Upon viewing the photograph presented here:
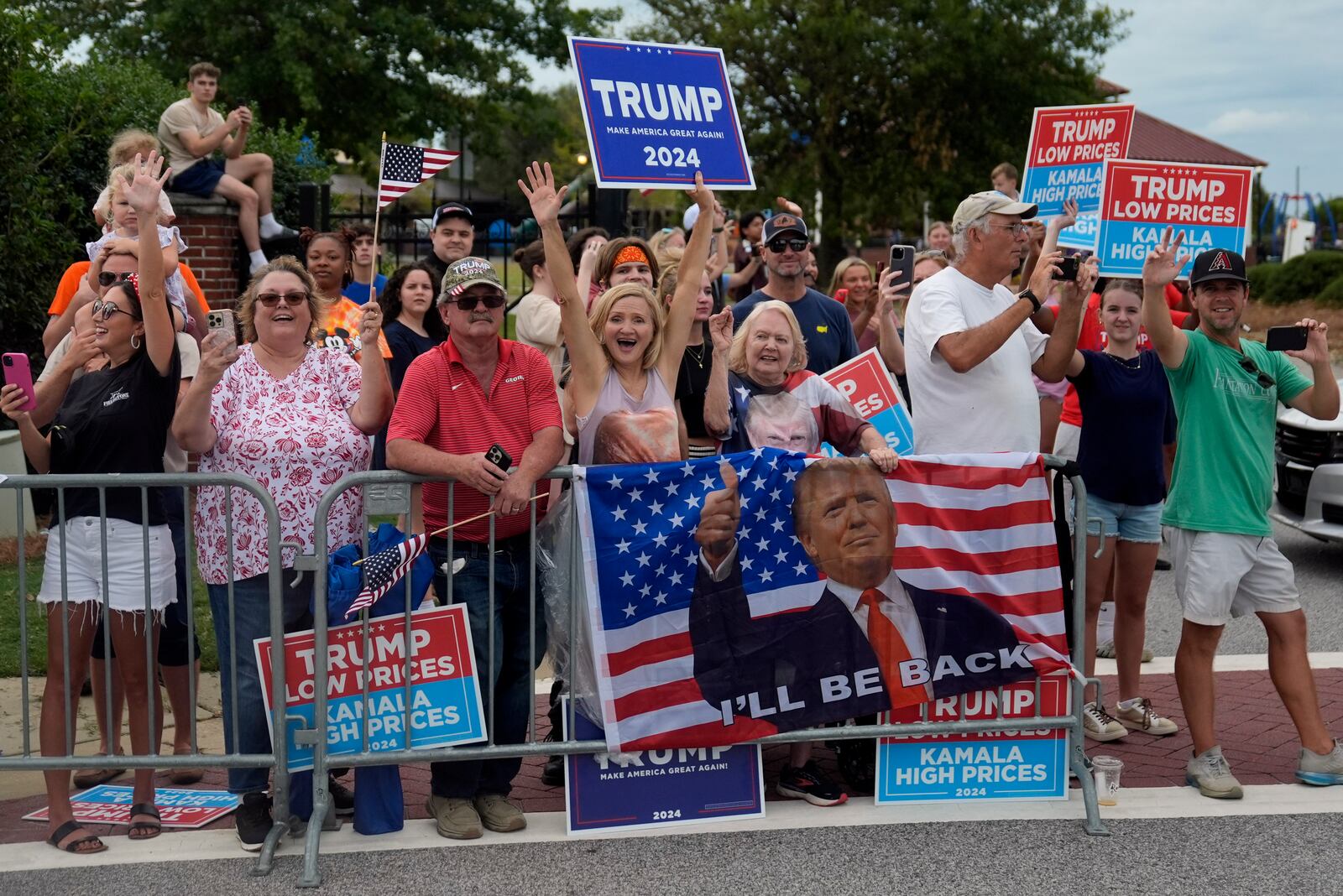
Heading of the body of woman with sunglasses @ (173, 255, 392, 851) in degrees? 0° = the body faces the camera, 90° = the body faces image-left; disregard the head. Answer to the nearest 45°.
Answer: approximately 0°

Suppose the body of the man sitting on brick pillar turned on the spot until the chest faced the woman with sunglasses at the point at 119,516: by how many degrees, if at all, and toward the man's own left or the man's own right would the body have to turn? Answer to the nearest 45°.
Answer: approximately 45° to the man's own right

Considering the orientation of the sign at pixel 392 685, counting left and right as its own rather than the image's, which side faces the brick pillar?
back

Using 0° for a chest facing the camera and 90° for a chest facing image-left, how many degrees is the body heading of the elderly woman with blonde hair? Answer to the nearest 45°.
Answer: approximately 0°

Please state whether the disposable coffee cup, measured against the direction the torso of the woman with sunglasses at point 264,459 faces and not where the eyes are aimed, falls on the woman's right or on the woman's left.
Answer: on the woman's left

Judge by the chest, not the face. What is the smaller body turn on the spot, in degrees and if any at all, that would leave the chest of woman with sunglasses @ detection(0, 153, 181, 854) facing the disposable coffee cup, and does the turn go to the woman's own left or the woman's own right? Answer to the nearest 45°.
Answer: approximately 135° to the woman's own left

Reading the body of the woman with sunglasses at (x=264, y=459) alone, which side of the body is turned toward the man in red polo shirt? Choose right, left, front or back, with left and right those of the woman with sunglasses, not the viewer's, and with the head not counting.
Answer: left

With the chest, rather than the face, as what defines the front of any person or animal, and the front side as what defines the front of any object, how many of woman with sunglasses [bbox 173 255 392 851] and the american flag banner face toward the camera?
2

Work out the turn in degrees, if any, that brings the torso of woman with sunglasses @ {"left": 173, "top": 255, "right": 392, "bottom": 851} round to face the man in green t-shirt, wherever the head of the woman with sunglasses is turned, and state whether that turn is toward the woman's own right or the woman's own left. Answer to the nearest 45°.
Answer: approximately 90° to the woman's own left

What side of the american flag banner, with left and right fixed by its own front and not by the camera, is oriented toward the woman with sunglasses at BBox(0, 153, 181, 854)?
right

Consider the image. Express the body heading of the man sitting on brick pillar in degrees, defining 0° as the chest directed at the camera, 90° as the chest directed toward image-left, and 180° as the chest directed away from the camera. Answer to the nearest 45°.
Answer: approximately 315°

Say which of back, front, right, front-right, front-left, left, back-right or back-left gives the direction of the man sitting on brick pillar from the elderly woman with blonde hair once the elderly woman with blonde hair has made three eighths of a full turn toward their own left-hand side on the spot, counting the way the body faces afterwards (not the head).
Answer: left

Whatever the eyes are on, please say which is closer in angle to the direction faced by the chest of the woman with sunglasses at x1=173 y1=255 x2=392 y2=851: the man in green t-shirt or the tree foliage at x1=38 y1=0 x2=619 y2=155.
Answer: the man in green t-shirt
